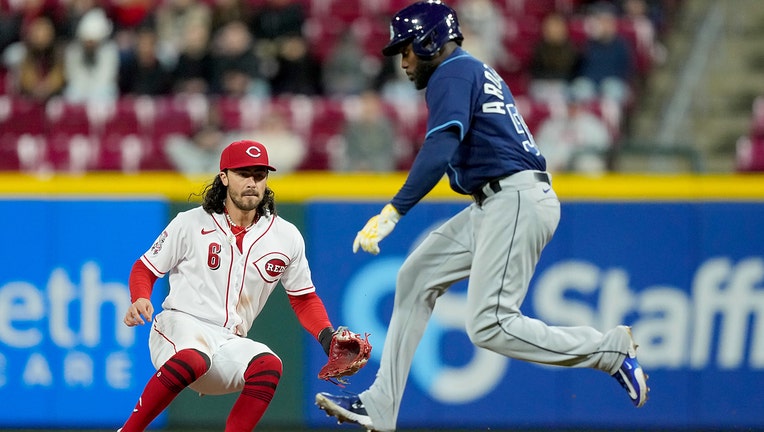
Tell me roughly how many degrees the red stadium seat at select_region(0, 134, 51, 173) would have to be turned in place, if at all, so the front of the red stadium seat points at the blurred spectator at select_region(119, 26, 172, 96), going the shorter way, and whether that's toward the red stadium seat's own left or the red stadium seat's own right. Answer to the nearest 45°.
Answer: approximately 90° to the red stadium seat's own left

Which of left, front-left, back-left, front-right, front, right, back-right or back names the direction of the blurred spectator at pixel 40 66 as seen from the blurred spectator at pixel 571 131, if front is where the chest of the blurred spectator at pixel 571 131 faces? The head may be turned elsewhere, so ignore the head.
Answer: right

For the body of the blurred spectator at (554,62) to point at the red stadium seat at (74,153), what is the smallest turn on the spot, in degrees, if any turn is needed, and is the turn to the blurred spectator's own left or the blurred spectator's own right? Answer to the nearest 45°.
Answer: approximately 90° to the blurred spectator's own right

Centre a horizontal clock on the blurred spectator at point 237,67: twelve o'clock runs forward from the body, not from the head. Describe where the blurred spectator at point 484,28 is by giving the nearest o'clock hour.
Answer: the blurred spectator at point 484,28 is roughly at 9 o'clock from the blurred spectator at point 237,67.

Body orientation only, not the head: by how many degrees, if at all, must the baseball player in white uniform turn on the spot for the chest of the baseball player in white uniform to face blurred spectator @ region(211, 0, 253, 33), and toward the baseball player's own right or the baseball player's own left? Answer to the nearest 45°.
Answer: approximately 180°

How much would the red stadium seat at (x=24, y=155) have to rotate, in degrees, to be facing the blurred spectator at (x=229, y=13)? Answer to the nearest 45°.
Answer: approximately 90° to its left

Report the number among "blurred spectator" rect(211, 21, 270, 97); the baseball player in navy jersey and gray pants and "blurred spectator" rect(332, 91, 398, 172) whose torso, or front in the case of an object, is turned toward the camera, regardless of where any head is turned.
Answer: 2

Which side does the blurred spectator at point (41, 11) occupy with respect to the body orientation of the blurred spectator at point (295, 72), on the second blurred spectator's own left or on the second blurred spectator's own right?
on the second blurred spectator's own right

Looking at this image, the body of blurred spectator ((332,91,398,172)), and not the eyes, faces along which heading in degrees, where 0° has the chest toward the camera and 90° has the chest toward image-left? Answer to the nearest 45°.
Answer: approximately 0°

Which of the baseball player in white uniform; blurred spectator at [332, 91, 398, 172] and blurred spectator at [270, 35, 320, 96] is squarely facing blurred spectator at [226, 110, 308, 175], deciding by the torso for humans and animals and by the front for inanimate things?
blurred spectator at [270, 35, 320, 96]

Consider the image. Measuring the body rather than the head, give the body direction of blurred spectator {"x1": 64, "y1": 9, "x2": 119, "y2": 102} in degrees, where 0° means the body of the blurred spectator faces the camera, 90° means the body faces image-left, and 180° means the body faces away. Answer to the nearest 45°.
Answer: approximately 0°

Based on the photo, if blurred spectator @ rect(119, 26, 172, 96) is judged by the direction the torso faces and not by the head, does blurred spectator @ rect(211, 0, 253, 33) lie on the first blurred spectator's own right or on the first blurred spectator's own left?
on the first blurred spectator's own left
